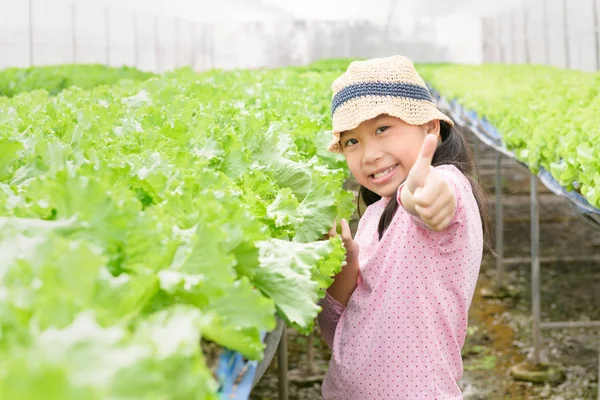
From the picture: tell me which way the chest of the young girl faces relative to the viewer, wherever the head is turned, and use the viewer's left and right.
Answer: facing the viewer and to the left of the viewer

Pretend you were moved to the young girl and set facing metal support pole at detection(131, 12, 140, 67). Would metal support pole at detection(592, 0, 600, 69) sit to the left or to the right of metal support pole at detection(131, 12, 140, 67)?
right

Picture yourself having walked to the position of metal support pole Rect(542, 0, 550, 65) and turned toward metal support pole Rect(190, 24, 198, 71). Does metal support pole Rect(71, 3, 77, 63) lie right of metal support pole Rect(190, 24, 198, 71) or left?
left

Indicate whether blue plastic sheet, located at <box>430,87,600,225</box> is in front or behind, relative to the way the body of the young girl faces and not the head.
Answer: behind

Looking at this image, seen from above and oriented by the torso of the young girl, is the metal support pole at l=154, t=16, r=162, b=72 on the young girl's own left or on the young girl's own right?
on the young girl's own right

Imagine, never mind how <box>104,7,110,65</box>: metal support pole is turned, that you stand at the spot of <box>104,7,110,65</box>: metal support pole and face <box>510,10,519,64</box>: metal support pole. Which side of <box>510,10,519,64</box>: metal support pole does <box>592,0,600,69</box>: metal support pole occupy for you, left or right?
right

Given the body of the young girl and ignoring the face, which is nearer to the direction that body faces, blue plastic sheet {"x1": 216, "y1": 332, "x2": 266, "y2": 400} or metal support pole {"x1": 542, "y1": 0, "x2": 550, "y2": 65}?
the blue plastic sheet

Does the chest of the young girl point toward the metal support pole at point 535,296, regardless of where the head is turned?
no

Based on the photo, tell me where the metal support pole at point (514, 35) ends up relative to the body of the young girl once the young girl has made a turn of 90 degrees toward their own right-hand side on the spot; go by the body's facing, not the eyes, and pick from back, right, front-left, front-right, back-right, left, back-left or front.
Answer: front-right

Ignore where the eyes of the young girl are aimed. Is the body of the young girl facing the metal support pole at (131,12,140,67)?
no

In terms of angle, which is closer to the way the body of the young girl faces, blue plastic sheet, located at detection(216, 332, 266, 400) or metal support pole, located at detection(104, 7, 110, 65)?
the blue plastic sheet

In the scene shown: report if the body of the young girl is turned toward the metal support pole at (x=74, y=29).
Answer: no

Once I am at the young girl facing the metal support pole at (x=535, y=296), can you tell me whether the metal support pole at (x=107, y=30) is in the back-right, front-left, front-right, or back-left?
front-left

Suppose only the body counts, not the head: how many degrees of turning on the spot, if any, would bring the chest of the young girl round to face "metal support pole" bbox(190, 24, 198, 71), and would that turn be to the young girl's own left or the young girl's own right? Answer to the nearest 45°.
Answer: approximately 135° to the young girl's own right

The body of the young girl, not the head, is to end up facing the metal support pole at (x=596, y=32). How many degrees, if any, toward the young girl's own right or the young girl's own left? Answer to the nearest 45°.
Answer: approximately 135° to the young girl's own right
